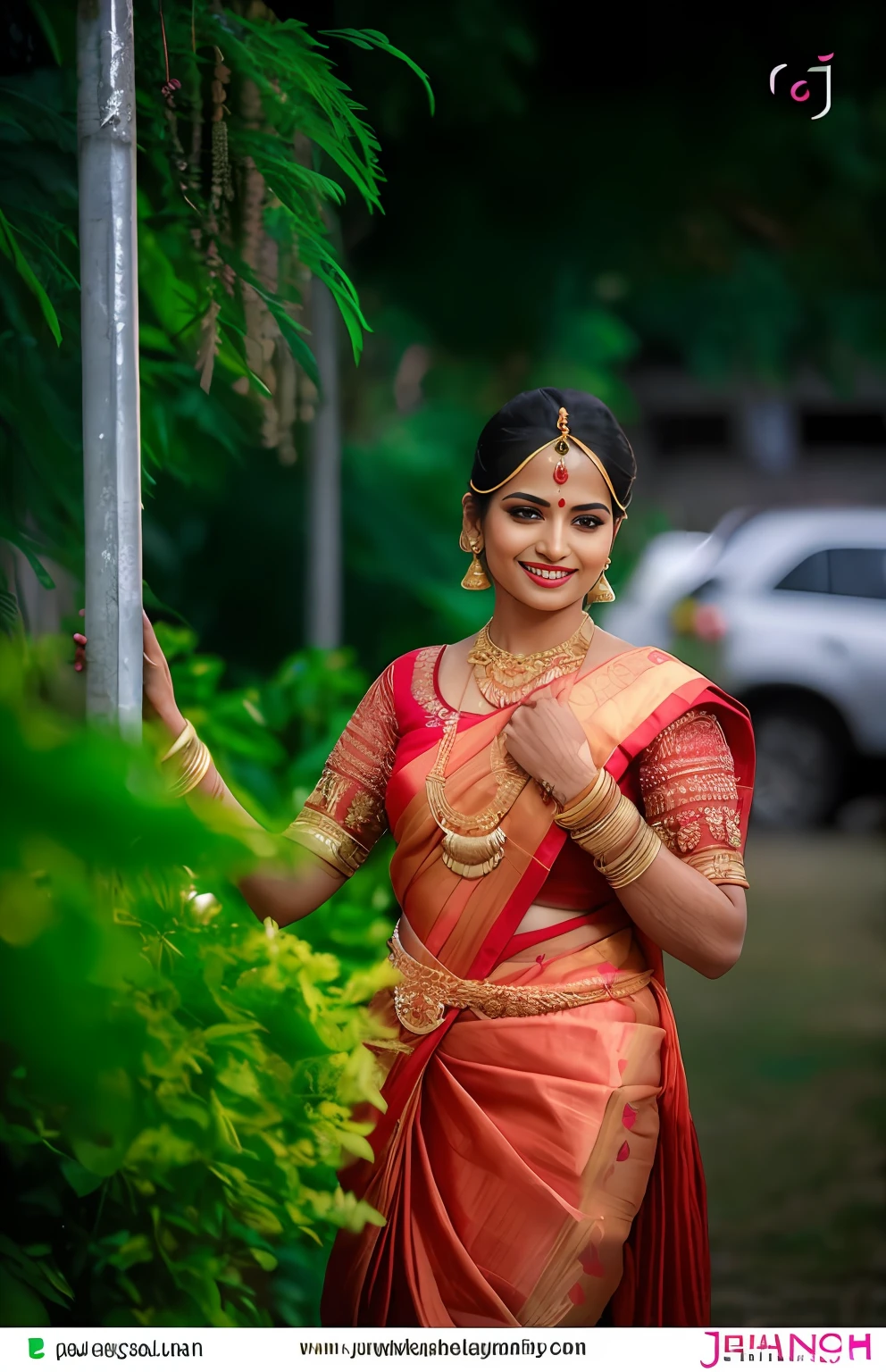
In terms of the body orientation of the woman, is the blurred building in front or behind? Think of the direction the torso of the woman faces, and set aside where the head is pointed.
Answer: behind

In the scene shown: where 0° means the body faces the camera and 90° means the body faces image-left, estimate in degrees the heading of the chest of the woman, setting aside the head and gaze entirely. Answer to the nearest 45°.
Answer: approximately 45°

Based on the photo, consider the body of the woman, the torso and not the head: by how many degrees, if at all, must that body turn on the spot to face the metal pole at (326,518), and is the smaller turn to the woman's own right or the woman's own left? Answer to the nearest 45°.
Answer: approximately 135° to the woman's own right
